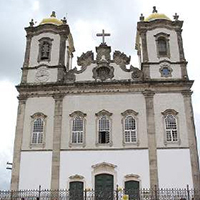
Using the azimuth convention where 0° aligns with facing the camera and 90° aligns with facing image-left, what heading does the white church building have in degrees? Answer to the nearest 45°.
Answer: approximately 0°
